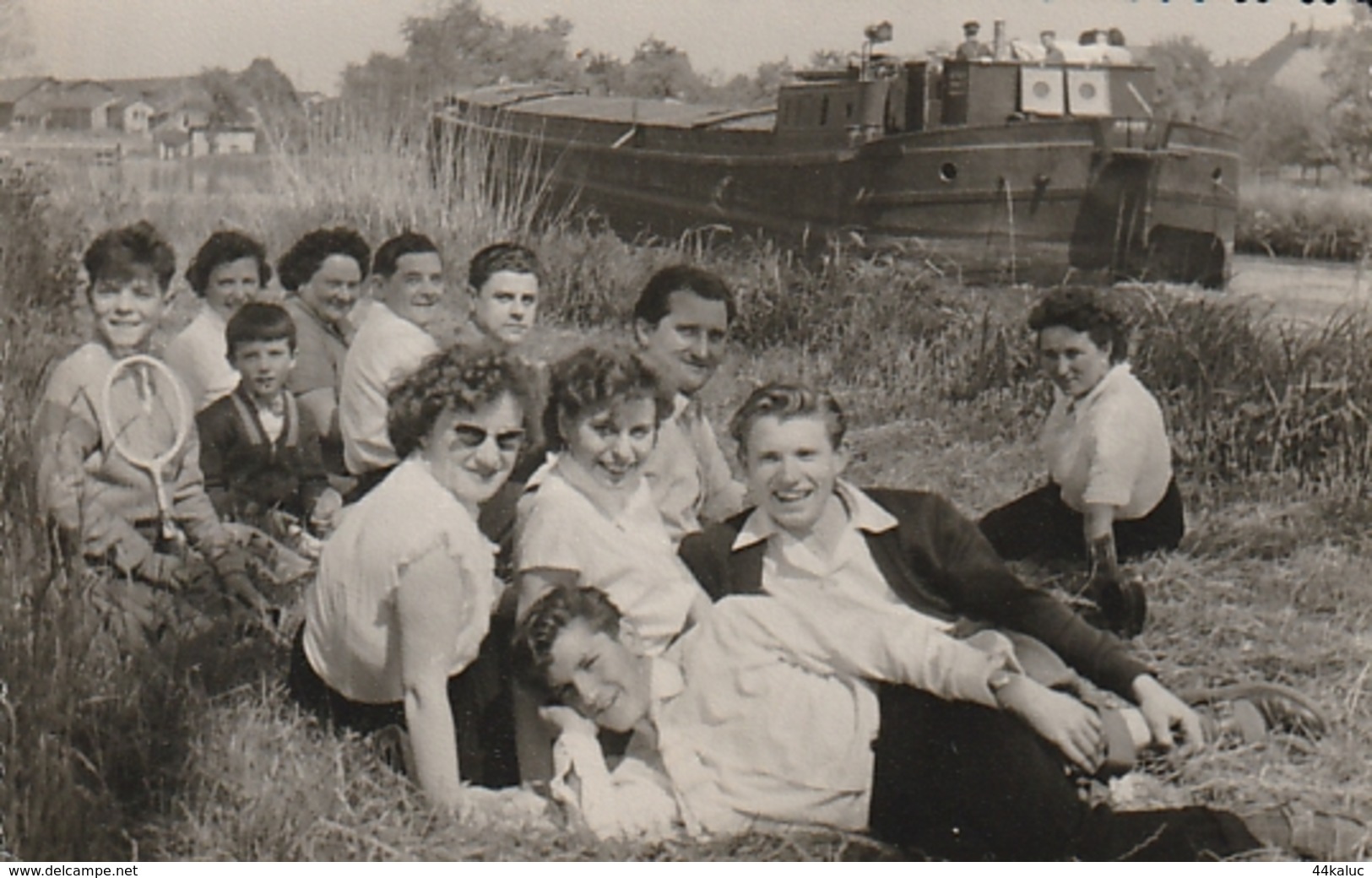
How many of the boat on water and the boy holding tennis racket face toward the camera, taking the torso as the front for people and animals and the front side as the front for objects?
1

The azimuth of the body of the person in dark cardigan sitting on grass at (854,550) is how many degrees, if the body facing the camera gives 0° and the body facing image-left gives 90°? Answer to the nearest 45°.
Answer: approximately 0°

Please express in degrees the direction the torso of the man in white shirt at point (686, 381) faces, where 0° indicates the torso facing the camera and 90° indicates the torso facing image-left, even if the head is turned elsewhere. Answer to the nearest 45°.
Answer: approximately 315°

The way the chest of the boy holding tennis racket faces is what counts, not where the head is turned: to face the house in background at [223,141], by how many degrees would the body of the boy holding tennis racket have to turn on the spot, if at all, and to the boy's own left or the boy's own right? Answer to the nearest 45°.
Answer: approximately 180°

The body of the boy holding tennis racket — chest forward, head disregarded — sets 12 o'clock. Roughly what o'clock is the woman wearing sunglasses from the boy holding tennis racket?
The woman wearing sunglasses is roughly at 11 o'clock from the boy holding tennis racket.

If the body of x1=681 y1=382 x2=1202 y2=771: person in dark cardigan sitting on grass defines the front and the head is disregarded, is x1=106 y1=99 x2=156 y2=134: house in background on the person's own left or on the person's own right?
on the person's own right

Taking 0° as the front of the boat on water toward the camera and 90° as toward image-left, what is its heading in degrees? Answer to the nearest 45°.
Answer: approximately 135°

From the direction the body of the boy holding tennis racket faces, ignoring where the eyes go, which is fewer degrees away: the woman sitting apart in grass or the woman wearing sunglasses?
the woman wearing sunglasses

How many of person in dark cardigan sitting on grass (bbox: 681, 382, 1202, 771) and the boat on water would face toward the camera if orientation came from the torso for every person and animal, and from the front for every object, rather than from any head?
1
